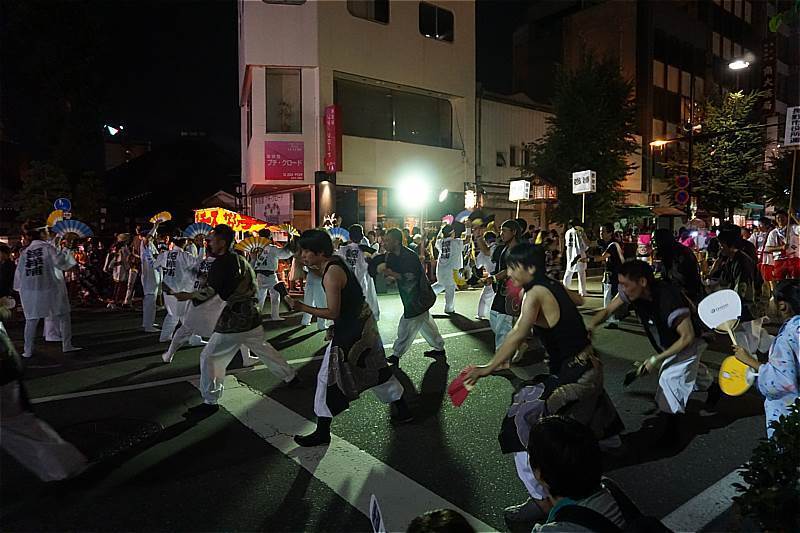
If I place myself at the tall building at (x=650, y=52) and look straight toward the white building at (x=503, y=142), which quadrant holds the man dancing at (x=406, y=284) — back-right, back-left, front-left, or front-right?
front-left

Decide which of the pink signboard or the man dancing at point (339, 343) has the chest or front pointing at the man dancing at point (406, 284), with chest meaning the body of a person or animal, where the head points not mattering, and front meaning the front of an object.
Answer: the pink signboard

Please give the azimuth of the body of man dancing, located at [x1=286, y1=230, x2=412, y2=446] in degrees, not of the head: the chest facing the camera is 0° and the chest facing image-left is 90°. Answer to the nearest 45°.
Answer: approximately 90°

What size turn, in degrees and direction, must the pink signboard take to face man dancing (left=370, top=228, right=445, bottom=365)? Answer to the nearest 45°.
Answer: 0° — it already faces them

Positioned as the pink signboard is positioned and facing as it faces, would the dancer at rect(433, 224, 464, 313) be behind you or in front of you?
in front

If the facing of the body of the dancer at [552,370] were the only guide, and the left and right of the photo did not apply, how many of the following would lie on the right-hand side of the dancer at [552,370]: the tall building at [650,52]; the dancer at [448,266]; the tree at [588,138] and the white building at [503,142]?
4

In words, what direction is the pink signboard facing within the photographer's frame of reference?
facing the viewer

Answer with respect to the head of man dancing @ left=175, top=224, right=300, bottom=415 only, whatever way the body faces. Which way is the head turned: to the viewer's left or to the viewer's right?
to the viewer's left

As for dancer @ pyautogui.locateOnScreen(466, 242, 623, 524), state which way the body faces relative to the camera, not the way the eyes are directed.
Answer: to the viewer's left

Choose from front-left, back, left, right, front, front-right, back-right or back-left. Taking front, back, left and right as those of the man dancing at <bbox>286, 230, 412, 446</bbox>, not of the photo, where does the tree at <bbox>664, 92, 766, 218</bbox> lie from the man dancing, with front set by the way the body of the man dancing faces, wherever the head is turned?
back-right

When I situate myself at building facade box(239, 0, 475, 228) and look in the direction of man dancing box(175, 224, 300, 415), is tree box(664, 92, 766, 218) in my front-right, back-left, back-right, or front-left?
back-left

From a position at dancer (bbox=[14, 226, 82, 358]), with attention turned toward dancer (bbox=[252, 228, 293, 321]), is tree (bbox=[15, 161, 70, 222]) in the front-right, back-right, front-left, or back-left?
front-left

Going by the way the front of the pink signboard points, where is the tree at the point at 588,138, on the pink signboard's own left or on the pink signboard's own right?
on the pink signboard's own left
